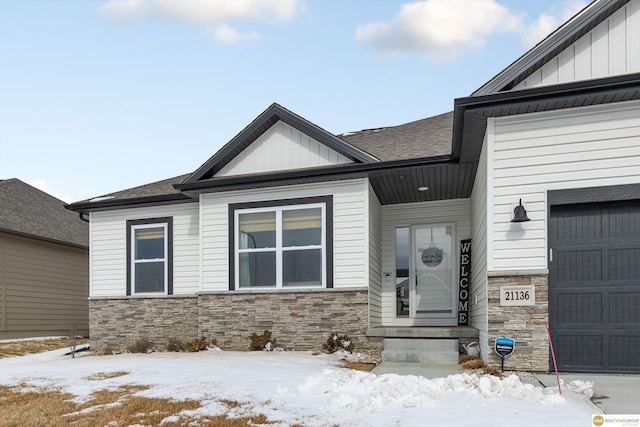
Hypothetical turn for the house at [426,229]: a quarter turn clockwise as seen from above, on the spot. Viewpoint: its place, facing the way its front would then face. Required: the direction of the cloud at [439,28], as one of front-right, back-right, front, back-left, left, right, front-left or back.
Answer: right

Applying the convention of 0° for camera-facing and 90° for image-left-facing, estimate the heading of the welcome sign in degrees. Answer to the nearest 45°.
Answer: approximately 0°

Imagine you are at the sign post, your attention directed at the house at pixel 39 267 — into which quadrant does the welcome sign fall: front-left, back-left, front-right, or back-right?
front-right

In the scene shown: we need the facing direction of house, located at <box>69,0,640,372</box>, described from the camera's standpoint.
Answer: facing the viewer

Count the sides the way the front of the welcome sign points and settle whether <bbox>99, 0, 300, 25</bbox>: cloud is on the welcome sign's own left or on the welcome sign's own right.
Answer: on the welcome sign's own right
